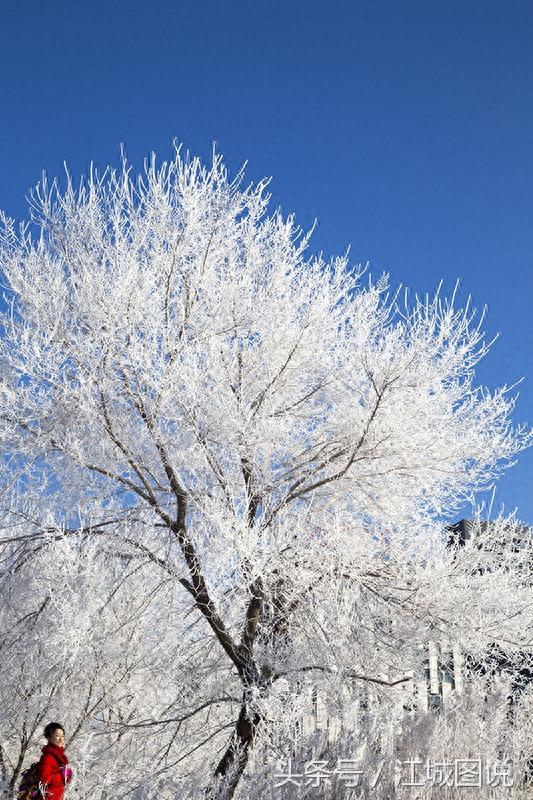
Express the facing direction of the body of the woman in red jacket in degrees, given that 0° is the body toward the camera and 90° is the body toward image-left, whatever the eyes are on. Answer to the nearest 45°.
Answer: approximately 315°
